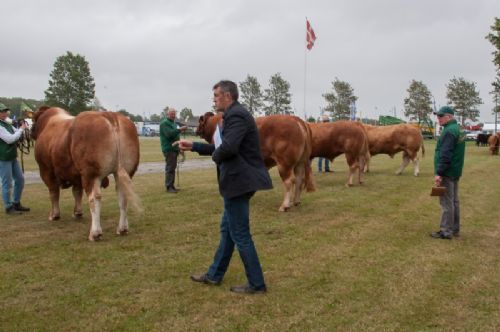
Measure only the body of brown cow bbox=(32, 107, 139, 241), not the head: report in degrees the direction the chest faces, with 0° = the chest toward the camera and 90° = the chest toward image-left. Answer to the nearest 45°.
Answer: approximately 135°

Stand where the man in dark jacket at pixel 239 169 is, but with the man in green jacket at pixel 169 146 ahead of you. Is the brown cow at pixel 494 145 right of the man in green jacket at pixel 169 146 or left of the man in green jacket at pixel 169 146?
right

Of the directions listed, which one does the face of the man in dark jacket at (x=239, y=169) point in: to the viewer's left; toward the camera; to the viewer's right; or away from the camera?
to the viewer's left

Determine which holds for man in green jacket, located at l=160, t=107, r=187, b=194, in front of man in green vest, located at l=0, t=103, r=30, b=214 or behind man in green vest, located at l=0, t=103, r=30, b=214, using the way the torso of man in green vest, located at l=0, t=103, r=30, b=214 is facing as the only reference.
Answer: in front

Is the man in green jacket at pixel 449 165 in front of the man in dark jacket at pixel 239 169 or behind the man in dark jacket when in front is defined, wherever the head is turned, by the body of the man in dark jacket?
behind

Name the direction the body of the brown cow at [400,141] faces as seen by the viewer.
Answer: to the viewer's left

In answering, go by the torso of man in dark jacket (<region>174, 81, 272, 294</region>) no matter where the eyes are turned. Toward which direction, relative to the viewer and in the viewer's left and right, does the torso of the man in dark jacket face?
facing to the left of the viewer

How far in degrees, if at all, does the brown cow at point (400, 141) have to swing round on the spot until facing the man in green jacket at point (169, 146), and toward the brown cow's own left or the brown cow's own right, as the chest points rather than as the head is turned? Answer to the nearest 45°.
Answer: approximately 45° to the brown cow's own left

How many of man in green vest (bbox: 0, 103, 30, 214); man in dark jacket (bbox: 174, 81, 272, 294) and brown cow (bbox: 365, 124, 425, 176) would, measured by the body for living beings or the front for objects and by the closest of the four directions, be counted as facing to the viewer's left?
2

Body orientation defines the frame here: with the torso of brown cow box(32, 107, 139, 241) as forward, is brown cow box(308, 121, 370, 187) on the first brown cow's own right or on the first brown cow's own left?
on the first brown cow's own right

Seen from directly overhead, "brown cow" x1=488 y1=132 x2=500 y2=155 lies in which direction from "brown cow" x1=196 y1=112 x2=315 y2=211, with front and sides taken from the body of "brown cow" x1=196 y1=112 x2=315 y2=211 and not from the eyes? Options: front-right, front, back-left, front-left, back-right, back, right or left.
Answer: right

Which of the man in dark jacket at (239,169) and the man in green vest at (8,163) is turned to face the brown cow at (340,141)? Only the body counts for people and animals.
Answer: the man in green vest

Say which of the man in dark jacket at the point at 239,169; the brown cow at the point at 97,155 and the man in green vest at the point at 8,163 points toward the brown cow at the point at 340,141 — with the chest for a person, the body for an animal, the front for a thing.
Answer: the man in green vest

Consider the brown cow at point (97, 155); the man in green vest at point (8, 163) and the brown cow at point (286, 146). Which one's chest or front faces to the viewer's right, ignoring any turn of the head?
the man in green vest

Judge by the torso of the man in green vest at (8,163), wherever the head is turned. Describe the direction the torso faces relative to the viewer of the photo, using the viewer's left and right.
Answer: facing to the right of the viewer

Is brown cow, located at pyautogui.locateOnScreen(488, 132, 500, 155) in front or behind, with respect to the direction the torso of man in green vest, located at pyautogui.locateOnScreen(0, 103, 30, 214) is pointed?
in front
